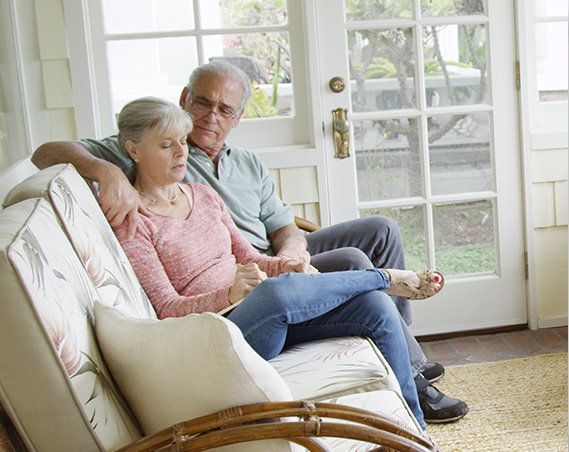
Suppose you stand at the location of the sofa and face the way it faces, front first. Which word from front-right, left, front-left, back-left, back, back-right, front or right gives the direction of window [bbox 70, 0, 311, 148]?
left

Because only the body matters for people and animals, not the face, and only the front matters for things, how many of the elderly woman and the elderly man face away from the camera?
0

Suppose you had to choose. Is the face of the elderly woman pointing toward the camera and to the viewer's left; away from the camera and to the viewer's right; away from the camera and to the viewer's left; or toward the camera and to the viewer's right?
toward the camera and to the viewer's right

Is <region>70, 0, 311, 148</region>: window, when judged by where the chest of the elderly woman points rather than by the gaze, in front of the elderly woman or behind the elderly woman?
behind

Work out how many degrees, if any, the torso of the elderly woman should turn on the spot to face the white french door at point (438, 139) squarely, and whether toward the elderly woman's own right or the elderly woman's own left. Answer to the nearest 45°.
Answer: approximately 90° to the elderly woman's own left

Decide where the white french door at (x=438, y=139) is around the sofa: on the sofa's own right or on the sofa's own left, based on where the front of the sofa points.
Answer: on the sofa's own left

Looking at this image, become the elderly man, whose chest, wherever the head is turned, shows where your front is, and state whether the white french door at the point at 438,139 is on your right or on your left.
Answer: on your left

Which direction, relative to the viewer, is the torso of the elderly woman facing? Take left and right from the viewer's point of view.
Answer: facing the viewer and to the right of the viewer

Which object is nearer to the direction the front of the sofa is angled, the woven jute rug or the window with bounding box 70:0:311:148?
the woven jute rug

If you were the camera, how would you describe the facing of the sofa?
facing to the right of the viewer

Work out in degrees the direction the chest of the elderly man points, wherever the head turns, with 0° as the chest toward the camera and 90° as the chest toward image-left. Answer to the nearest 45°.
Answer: approximately 315°
